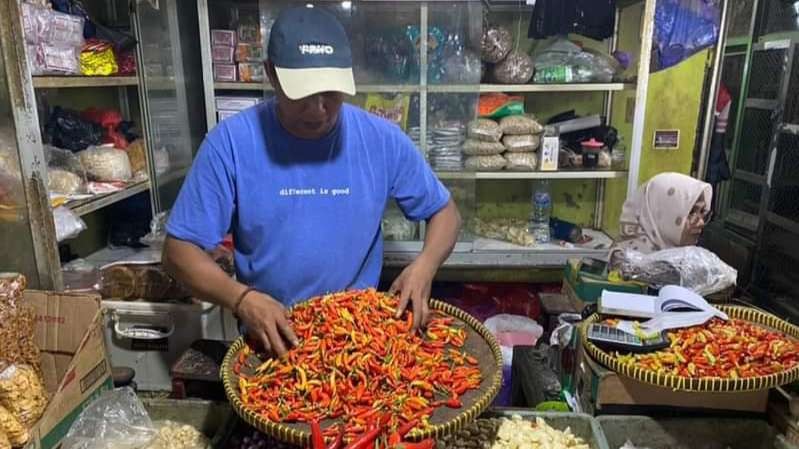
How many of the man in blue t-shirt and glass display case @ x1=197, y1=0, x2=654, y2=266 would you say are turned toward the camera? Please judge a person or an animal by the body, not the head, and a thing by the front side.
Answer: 2

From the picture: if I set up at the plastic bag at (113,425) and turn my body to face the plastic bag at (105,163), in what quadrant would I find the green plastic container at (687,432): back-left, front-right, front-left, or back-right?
back-right

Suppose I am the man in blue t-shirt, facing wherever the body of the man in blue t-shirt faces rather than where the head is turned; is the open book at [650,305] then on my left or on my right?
on my left

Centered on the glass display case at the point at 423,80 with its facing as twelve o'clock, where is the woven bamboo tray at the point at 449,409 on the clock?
The woven bamboo tray is roughly at 12 o'clock from the glass display case.

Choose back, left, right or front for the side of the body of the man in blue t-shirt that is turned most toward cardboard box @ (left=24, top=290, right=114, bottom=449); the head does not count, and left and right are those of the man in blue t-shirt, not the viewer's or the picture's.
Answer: right

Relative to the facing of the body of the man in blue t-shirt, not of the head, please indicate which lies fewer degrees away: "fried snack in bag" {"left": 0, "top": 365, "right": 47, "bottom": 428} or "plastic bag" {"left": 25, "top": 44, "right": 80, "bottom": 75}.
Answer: the fried snack in bag

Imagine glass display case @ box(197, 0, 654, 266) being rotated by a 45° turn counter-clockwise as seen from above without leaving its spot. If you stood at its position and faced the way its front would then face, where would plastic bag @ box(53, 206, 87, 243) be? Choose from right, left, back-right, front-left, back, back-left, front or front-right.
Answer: right

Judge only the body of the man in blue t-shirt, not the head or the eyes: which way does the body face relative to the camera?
toward the camera

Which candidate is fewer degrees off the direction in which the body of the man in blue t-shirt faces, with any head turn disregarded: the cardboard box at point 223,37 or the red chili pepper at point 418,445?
the red chili pepper

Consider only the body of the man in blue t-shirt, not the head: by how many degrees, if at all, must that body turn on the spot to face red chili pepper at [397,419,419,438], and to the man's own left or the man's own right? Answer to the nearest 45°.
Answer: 0° — they already face it

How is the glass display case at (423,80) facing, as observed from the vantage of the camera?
facing the viewer

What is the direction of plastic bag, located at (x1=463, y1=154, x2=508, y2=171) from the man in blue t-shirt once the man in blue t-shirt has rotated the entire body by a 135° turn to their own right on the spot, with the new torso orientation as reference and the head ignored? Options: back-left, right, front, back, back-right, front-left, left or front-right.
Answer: right

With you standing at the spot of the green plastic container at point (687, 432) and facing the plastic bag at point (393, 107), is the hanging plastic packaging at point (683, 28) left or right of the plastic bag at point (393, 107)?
right

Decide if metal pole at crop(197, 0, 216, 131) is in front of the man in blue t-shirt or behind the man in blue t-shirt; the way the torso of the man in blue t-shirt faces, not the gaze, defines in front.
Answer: behind

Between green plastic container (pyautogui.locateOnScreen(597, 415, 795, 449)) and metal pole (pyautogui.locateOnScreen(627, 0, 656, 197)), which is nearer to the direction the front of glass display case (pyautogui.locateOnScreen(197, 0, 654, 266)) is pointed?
the green plastic container

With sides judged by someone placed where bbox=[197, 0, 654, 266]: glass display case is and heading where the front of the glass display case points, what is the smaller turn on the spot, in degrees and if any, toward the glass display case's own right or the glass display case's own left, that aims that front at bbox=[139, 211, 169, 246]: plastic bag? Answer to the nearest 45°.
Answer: approximately 90° to the glass display case's own right
